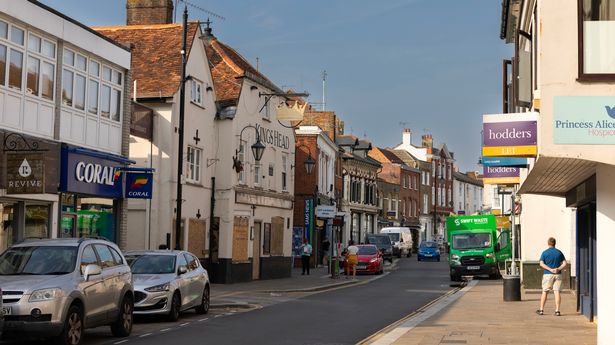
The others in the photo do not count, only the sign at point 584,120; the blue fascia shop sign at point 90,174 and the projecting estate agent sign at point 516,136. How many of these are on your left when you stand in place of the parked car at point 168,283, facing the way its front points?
2

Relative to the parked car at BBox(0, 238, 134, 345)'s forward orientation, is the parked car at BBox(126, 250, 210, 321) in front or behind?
behind

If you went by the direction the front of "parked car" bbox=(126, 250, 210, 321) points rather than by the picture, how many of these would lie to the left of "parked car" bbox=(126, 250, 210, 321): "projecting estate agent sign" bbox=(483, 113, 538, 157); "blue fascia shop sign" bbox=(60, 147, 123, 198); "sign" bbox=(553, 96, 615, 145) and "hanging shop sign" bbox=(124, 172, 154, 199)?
2

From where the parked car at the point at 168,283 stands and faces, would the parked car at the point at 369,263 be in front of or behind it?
behind

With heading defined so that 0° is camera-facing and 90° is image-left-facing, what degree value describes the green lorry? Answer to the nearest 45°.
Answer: approximately 0°

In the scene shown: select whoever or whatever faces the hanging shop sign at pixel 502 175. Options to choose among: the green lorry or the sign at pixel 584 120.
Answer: the green lorry

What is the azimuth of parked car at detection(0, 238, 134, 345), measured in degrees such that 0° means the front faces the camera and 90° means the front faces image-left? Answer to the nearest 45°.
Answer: approximately 45°

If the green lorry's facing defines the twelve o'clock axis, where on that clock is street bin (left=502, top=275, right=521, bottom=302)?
The street bin is roughly at 12 o'clock from the green lorry.

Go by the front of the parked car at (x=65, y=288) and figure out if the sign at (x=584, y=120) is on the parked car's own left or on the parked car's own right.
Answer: on the parked car's own left

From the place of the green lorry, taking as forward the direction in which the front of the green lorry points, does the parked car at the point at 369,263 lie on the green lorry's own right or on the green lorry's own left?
on the green lorry's own right

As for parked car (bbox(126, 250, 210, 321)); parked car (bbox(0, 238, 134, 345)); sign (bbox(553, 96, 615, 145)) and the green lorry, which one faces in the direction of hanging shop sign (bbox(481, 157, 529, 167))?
the green lorry
